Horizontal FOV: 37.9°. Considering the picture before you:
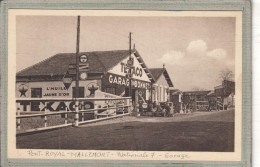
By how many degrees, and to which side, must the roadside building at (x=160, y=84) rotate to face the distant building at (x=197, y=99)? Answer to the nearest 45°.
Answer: approximately 45° to its left

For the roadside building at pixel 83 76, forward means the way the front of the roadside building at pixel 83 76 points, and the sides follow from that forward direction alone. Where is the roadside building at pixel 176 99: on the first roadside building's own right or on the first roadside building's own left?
on the first roadside building's own left

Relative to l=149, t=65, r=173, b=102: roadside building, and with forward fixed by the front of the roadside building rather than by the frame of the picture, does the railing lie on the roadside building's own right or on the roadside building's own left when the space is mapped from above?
on the roadside building's own right

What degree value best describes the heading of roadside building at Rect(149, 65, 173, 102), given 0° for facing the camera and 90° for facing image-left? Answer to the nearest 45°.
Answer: approximately 315°

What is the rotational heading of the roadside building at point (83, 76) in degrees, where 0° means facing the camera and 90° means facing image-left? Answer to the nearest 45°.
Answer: approximately 315°

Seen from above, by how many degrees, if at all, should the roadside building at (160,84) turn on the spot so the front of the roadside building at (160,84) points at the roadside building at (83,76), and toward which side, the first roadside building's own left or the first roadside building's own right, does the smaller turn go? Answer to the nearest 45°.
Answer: approximately 135° to the first roadside building's own right

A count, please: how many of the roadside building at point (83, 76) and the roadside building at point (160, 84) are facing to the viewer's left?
0

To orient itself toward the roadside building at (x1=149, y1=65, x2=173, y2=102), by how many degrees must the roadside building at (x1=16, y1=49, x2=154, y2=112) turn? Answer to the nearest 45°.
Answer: approximately 45° to its left
